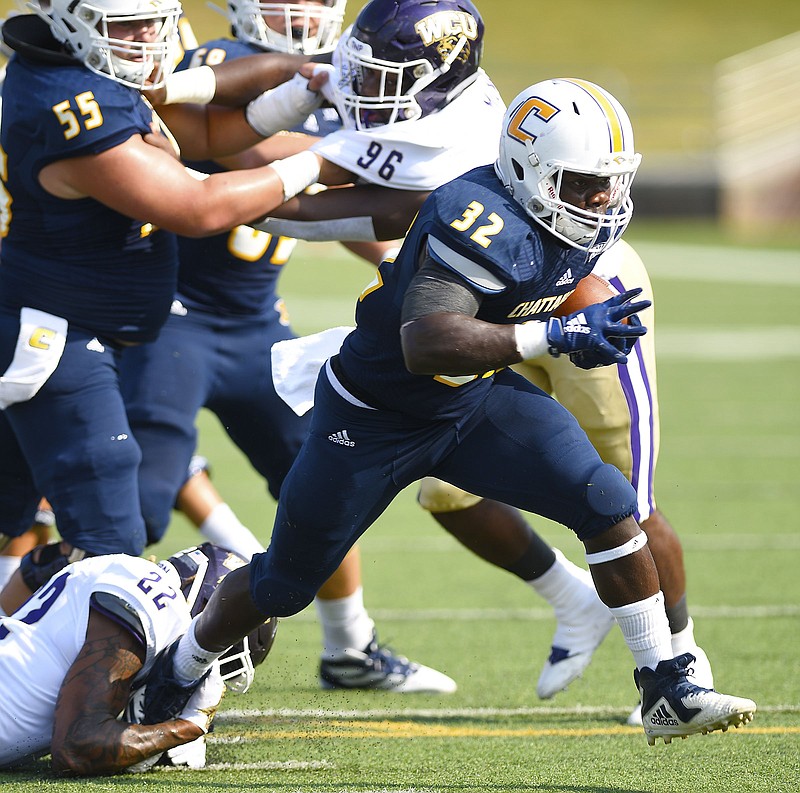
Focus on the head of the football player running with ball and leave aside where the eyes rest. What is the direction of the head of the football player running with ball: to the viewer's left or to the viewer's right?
to the viewer's right

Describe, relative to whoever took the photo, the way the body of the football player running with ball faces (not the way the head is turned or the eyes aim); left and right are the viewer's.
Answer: facing the viewer and to the right of the viewer
